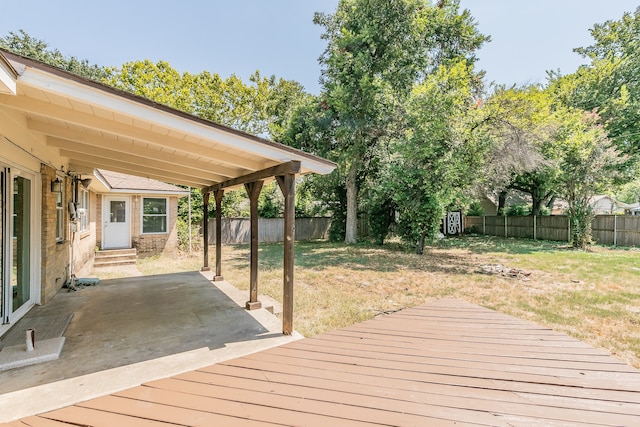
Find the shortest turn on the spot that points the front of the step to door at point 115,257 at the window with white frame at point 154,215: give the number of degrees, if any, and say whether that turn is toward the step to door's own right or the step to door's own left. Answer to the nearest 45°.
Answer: approximately 135° to the step to door's own left

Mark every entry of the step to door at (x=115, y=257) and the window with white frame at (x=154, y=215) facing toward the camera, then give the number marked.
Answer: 2

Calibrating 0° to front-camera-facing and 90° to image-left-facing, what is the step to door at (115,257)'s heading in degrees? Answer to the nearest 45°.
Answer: approximately 0°

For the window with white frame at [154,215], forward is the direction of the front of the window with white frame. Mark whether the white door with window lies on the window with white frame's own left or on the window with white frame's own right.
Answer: on the window with white frame's own right

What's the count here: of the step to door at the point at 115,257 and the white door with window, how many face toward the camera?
2

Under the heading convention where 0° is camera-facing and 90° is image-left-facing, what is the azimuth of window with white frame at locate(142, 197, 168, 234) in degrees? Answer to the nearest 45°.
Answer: approximately 0°
